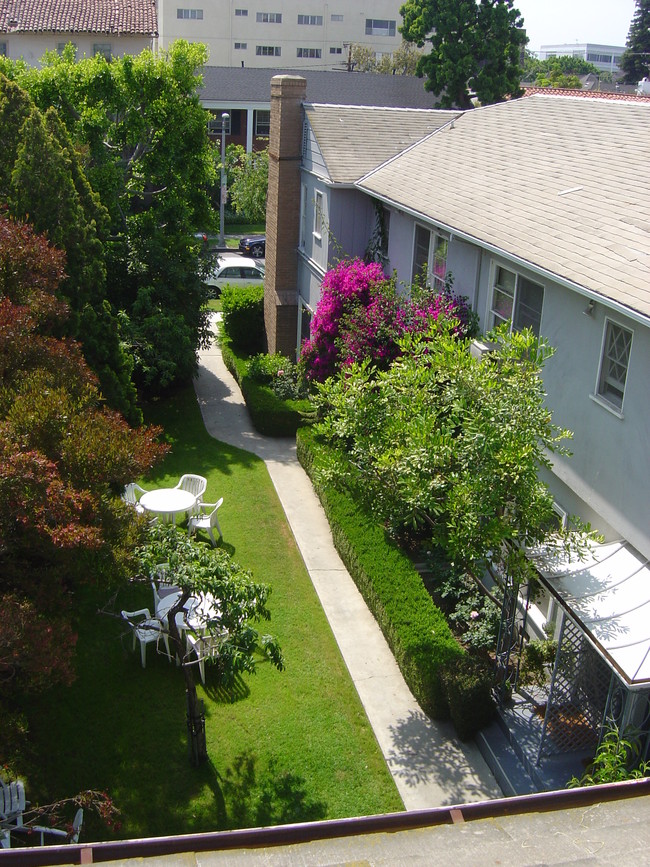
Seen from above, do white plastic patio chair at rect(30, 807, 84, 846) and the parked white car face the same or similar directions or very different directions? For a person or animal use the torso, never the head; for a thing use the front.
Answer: very different directions

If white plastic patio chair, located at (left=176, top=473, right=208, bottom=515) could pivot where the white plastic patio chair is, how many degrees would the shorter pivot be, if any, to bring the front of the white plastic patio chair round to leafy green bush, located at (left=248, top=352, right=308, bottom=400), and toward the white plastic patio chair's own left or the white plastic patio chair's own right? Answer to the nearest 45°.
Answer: approximately 135° to the white plastic patio chair's own right

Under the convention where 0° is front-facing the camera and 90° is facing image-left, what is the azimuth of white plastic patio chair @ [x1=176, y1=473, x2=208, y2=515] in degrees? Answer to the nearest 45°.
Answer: approximately 45°

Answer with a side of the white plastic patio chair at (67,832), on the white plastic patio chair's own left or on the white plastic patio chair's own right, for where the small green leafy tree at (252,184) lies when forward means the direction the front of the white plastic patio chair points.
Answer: on the white plastic patio chair's own right

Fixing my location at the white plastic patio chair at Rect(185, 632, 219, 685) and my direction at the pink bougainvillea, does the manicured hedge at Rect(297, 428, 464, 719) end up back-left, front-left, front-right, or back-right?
front-right

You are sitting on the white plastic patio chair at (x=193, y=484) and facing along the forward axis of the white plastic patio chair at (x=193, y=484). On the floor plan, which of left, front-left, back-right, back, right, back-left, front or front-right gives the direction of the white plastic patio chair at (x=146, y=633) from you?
front-left

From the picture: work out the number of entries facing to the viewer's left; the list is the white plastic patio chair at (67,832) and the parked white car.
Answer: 1

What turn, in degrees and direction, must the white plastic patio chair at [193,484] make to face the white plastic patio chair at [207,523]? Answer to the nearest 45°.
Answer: approximately 45° to its left
